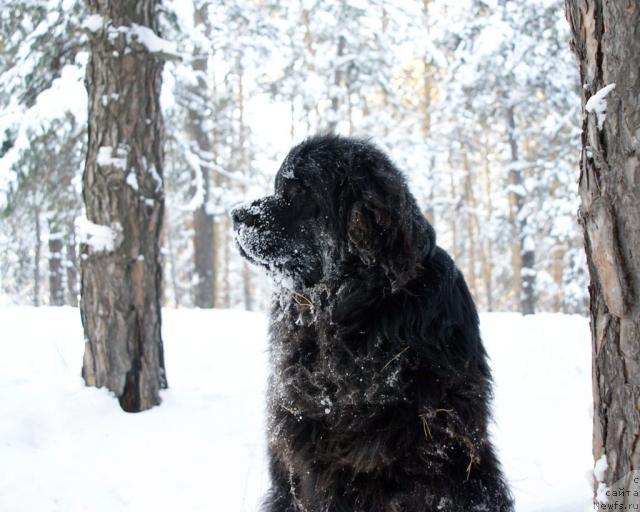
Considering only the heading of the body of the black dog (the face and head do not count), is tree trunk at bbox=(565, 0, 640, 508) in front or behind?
behind

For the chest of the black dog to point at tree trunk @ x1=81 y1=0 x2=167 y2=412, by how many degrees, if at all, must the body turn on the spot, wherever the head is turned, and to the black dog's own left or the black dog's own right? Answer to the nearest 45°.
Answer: approximately 45° to the black dog's own right

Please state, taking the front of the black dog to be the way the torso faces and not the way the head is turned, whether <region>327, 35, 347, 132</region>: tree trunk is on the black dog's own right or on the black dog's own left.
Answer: on the black dog's own right

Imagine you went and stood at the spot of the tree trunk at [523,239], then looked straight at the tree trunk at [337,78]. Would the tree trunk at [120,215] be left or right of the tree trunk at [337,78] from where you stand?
left

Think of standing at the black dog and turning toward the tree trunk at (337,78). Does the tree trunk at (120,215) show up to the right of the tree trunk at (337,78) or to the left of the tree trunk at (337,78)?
left
